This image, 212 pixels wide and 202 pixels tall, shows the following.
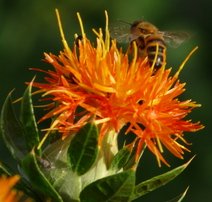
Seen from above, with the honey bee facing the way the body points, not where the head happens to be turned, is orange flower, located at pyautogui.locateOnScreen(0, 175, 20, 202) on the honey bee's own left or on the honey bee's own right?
on the honey bee's own left

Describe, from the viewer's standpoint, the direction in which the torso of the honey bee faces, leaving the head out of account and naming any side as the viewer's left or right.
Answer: facing away from the viewer and to the left of the viewer
